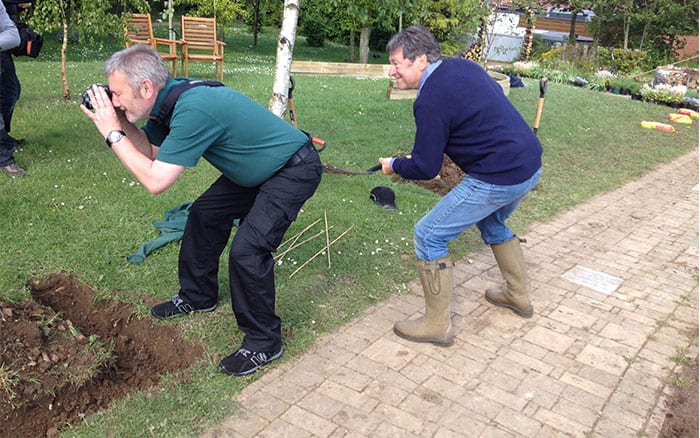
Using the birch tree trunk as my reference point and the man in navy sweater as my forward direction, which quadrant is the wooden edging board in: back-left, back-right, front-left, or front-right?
back-left

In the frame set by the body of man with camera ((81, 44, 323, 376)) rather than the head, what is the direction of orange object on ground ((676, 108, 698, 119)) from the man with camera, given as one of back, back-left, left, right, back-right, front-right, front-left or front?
back-right

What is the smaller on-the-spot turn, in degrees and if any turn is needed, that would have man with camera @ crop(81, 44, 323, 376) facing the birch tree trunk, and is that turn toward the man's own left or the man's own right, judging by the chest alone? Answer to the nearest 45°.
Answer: approximately 90° to the man's own right

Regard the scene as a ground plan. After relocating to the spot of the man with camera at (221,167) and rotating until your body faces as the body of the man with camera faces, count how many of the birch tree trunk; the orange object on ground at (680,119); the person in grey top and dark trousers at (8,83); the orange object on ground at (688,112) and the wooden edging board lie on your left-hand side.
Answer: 0

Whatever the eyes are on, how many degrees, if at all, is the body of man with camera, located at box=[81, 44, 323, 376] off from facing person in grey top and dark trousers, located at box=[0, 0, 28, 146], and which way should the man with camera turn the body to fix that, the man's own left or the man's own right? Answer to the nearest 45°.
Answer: approximately 45° to the man's own right

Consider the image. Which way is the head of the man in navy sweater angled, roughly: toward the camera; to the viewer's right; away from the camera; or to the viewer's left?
to the viewer's left

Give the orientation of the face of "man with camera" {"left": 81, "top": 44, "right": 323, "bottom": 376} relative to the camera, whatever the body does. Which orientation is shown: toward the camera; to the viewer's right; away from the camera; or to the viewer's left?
to the viewer's left

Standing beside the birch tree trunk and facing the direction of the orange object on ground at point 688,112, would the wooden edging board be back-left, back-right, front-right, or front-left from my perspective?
front-left

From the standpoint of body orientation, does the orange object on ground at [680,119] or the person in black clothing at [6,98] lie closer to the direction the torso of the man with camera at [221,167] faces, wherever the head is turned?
the person in black clothing

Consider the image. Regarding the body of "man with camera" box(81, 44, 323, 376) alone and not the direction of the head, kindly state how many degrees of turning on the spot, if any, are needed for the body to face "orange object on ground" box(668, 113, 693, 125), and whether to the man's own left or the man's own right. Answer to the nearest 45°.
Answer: approximately 135° to the man's own right

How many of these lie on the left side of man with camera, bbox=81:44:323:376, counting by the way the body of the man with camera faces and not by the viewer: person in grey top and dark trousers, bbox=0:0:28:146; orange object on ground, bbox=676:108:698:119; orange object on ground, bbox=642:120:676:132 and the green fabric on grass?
0

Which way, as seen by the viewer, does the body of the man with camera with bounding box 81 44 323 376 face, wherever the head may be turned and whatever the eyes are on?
to the viewer's left
